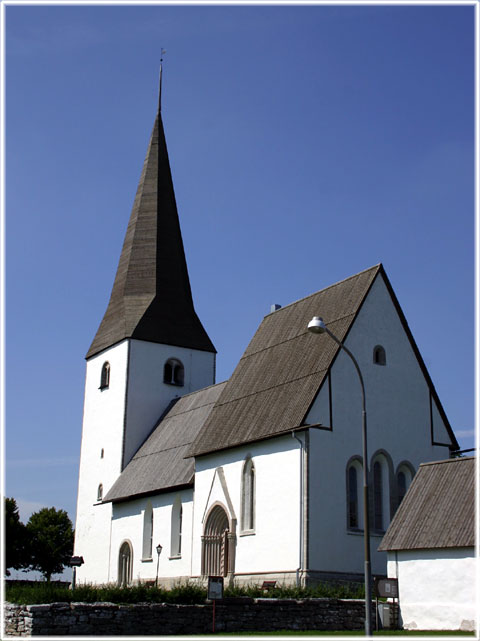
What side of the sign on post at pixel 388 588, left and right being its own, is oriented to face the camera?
front

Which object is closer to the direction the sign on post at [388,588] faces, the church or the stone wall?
the stone wall

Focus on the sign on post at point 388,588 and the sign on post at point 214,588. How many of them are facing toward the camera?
2

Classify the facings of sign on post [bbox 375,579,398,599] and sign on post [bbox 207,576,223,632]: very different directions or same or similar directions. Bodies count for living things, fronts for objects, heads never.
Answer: same or similar directions

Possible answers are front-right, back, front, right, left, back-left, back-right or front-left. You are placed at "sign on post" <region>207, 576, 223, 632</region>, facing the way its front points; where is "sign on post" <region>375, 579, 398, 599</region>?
back-left

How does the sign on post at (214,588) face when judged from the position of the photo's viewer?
facing the viewer
